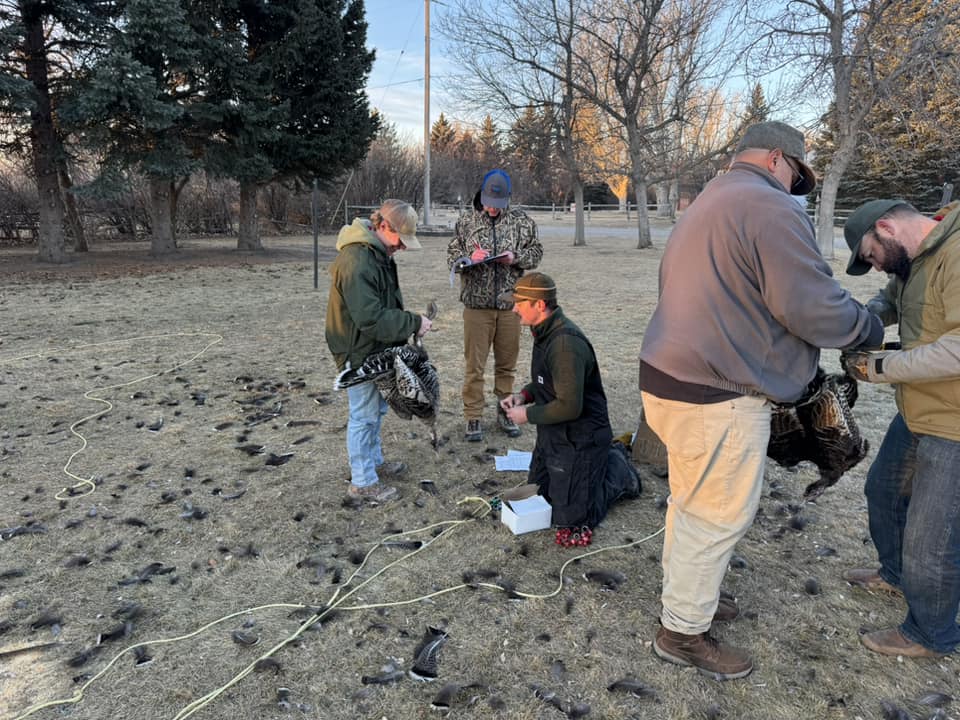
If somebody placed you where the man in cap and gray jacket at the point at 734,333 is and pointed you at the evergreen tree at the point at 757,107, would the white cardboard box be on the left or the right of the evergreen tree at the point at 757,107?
left

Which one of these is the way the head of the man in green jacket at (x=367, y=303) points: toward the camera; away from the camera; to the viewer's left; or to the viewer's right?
to the viewer's right

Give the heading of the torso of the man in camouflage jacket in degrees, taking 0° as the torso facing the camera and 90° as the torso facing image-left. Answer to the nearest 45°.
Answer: approximately 0°

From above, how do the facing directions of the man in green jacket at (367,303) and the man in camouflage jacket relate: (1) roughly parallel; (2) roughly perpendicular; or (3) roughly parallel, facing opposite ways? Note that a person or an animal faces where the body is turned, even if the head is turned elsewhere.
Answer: roughly perpendicular

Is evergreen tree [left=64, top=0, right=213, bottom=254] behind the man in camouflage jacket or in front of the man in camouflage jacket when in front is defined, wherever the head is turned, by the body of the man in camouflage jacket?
behind

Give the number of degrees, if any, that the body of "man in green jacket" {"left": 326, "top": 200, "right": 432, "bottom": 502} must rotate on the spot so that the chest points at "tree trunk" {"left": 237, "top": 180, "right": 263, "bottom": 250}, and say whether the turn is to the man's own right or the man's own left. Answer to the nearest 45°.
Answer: approximately 90° to the man's own left

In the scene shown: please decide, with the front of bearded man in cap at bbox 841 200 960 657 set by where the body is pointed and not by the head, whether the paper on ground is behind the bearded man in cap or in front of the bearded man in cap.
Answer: in front

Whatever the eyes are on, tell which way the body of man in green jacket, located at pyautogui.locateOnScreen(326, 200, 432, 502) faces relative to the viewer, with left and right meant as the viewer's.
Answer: facing to the right of the viewer

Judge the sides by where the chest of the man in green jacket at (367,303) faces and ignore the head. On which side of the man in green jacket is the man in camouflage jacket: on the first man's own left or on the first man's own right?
on the first man's own left

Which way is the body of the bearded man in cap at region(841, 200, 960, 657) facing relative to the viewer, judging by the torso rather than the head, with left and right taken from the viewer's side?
facing to the left of the viewer

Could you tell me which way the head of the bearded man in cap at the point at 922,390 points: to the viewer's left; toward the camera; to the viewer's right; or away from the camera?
to the viewer's left

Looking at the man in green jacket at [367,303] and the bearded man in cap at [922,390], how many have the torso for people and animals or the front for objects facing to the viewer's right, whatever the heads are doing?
1

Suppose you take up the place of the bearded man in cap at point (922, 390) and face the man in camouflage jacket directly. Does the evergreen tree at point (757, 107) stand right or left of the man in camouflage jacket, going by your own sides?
right

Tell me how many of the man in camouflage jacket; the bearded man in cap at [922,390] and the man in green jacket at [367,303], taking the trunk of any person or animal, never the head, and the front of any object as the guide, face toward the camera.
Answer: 1
